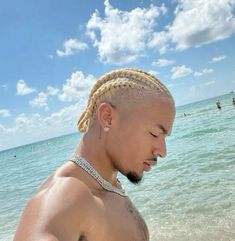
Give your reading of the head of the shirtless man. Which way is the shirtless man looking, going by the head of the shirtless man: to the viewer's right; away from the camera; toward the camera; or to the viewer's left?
to the viewer's right

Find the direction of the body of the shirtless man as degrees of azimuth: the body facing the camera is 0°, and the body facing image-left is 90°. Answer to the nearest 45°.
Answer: approximately 270°
